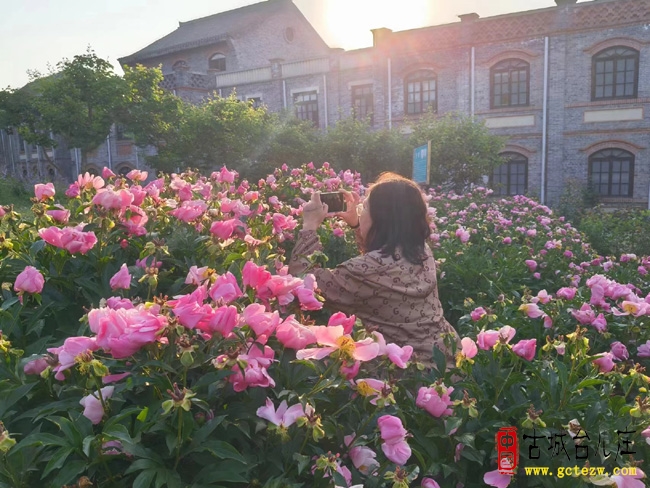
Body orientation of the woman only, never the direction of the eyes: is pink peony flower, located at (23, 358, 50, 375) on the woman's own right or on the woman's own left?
on the woman's own left

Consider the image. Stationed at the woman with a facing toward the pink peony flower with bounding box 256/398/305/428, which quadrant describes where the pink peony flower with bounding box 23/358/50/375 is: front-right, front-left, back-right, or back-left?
front-right

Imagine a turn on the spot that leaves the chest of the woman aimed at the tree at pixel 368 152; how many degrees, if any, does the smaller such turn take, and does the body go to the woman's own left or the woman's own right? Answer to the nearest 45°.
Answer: approximately 45° to the woman's own right

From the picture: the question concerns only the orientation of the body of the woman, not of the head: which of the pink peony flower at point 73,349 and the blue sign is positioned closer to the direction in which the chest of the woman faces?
the blue sign

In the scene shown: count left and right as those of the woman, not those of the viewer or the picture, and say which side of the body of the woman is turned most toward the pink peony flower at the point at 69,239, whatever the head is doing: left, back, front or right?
left

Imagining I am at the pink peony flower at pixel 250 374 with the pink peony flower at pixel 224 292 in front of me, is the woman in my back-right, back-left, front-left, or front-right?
front-right

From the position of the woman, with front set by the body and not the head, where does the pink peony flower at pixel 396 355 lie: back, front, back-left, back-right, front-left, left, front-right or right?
back-left

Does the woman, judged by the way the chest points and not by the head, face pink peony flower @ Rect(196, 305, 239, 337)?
no

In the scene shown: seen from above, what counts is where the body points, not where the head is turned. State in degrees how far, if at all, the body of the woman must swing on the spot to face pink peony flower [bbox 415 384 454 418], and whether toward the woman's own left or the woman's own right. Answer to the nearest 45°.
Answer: approximately 135° to the woman's own left

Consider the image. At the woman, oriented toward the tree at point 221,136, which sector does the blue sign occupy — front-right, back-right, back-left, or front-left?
front-right

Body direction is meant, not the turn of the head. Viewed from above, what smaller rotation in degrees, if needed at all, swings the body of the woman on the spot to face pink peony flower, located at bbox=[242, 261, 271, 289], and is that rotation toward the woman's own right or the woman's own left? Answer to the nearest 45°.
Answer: approximately 45° to the woman's own left

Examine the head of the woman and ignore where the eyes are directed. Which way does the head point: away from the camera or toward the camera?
away from the camera

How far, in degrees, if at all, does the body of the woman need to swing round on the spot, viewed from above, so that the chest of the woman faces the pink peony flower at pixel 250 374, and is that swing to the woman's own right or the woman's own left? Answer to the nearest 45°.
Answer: approximately 135° to the woman's own left

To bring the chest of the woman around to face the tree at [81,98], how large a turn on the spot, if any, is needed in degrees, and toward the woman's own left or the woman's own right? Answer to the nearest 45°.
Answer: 0° — they already face it

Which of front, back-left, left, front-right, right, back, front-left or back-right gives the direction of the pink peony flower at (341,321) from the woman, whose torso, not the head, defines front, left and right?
back-left

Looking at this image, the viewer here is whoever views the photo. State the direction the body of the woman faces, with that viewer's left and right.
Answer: facing away from the viewer and to the left of the viewer

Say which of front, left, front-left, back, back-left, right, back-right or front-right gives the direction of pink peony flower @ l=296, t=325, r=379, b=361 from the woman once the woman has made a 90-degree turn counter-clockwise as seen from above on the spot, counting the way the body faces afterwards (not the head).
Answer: front-left

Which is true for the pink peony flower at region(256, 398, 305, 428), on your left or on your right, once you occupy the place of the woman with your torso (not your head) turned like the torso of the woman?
on your left

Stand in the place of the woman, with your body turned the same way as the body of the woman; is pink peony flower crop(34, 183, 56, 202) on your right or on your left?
on your left

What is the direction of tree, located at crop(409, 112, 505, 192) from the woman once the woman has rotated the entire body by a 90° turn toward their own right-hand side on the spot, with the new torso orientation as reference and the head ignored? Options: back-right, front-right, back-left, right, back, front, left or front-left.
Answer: front-left
